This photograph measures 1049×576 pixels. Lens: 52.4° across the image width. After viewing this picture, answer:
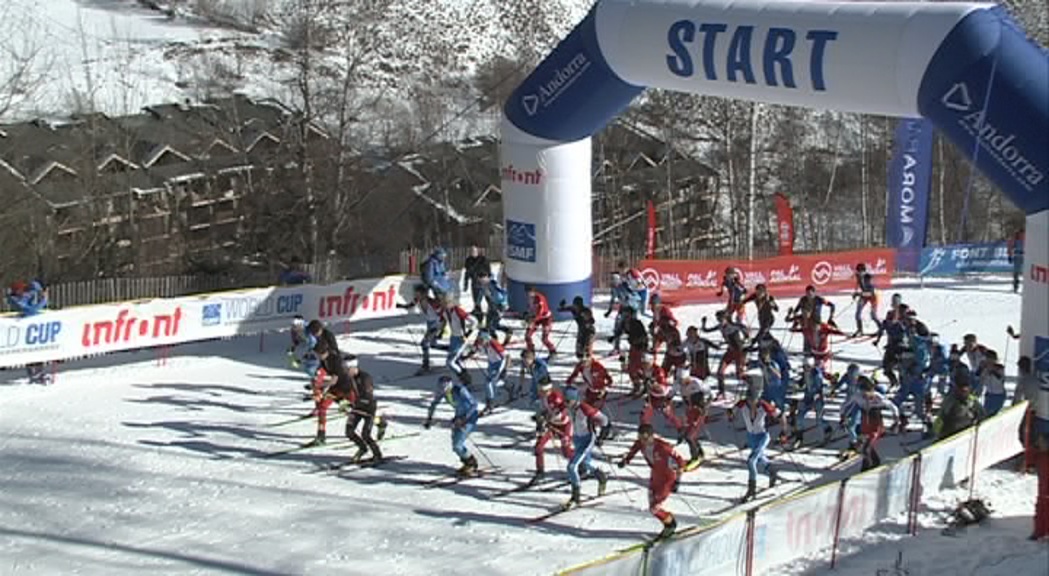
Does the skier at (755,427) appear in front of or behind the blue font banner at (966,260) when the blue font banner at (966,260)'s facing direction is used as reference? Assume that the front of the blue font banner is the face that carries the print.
in front

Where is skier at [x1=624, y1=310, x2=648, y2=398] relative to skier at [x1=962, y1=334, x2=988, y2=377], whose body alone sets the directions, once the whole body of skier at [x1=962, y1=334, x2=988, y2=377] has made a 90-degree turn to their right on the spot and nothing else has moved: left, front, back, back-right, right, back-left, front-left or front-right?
front-left

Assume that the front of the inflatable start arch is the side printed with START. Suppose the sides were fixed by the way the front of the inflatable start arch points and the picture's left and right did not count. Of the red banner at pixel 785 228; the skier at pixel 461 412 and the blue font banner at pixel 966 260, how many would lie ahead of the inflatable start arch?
1

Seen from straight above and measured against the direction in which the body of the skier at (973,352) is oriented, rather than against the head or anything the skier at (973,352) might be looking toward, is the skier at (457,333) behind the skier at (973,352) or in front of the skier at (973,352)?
in front

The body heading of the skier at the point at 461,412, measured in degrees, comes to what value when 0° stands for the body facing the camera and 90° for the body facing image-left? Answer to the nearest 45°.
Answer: approximately 45°

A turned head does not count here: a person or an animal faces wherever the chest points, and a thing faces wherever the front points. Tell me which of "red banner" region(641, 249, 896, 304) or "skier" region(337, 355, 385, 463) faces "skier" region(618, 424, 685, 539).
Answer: the red banner

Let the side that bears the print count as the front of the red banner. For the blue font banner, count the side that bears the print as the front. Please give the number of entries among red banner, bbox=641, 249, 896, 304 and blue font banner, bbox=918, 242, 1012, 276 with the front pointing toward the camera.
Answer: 2
